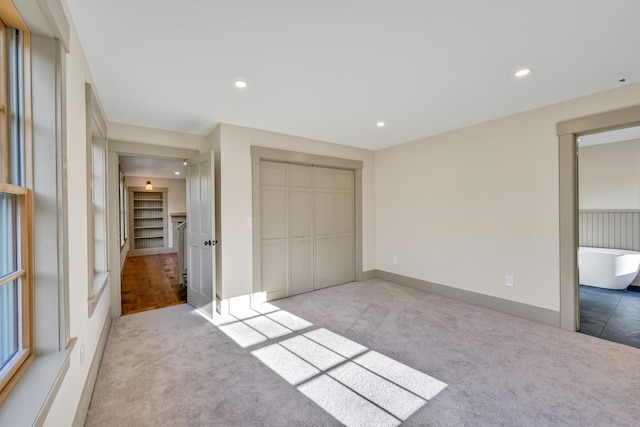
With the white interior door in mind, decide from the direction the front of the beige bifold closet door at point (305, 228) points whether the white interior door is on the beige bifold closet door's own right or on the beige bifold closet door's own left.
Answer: on the beige bifold closet door's own right

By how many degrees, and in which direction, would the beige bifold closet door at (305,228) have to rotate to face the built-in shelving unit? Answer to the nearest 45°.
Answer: approximately 180°

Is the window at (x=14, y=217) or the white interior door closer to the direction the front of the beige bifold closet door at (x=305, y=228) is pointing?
the window

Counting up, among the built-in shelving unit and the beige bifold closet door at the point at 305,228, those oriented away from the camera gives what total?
0

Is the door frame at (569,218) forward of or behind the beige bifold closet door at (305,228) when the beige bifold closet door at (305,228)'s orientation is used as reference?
forward

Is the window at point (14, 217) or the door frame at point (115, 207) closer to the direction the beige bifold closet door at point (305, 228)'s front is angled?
the window

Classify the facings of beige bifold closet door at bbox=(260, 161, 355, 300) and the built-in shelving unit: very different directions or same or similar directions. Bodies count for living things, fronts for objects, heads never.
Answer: same or similar directions

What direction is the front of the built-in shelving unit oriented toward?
toward the camera

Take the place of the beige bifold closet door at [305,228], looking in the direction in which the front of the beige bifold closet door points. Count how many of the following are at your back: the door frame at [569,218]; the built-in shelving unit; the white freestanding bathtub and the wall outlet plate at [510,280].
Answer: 1

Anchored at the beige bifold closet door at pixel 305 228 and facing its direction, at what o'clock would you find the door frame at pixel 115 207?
The door frame is roughly at 4 o'clock from the beige bifold closet door.

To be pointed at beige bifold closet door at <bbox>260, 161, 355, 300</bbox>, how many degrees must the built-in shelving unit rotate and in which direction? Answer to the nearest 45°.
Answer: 0° — it already faces it

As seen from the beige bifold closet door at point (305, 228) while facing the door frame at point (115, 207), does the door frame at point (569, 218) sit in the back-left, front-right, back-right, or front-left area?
back-left

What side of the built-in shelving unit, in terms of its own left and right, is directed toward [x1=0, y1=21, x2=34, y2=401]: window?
front

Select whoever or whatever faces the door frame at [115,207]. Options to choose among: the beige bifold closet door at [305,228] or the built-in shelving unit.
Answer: the built-in shelving unit

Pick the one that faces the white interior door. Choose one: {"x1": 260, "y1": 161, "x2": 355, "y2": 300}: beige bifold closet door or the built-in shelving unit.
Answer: the built-in shelving unit

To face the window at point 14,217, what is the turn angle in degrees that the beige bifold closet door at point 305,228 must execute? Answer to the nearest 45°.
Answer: approximately 45° to its right
